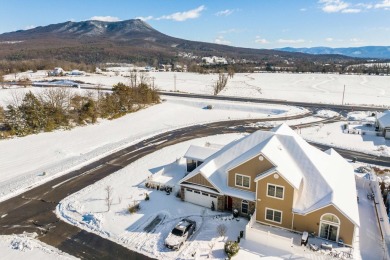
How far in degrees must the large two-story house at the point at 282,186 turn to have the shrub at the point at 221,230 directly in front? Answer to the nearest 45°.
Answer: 0° — it already faces it

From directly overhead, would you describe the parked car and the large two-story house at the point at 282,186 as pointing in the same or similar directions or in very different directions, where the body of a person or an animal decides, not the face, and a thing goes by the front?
same or similar directions

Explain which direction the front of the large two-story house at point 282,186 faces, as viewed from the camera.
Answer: facing the viewer and to the left of the viewer

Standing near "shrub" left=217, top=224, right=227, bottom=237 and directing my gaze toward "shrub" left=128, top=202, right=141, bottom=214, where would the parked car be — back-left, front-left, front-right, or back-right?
front-left

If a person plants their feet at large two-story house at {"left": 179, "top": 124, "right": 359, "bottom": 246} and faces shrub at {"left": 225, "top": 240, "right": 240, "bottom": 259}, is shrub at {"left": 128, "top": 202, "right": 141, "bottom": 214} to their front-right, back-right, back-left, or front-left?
front-right

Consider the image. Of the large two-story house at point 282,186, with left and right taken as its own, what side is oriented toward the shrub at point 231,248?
front

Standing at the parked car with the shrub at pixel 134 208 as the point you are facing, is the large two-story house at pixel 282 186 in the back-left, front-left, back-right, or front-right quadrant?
back-right

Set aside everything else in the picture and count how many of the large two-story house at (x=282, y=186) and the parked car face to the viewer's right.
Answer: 0

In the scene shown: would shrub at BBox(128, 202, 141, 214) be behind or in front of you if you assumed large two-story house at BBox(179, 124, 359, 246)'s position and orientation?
in front
